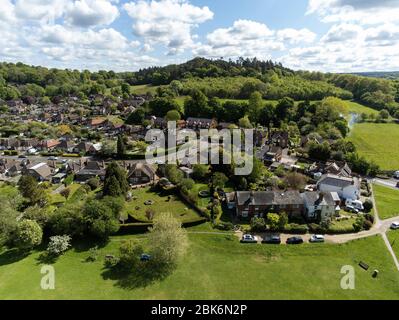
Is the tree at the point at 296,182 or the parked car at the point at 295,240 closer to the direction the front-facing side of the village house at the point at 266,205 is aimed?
the parked car

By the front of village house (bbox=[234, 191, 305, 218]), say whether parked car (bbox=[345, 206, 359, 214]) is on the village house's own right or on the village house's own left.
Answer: on the village house's own left

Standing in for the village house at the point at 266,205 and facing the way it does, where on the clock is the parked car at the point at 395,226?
The parked car is roughly at 9 o'clock from the village house.

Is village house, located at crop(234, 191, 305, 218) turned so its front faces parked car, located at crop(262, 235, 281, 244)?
yes

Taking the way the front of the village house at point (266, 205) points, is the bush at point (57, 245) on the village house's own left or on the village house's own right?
on the village house's own right

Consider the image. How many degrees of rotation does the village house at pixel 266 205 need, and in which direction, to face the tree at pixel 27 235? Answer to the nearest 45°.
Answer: approximately 45° to its right

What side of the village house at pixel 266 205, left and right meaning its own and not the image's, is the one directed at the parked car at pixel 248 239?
front

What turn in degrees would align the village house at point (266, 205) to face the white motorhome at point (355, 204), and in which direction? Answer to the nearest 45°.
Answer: approximately 135° to its left

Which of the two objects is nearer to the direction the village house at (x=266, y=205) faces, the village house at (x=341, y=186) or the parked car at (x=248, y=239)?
the parked car

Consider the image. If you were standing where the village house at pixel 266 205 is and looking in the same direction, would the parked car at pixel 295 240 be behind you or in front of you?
in front

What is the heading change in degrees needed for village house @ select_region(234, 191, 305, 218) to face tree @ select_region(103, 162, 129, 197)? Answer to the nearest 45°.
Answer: approximately 90° to its right

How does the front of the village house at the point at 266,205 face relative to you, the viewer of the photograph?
facing the viewer

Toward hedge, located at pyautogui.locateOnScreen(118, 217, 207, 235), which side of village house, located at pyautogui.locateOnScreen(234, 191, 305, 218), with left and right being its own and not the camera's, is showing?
right

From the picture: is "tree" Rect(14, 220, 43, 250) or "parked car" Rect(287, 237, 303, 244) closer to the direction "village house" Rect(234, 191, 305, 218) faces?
the parked car

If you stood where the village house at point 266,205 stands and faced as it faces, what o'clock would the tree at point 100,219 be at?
The tree is roughly at 2 o'clock from the village house.
